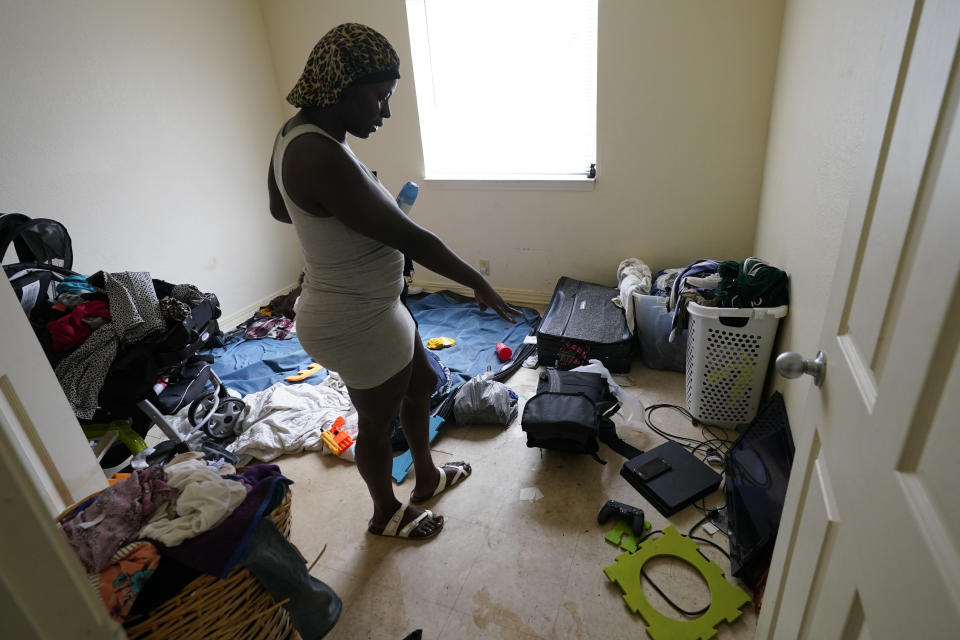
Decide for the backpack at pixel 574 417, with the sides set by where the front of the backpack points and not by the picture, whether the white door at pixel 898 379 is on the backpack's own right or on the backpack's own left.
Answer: on the backpack's own left

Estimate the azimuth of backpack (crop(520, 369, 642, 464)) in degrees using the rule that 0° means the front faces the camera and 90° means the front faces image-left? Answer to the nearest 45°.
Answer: approximately 45°

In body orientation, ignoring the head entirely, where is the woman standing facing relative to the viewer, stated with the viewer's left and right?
facing to the right of the viewer

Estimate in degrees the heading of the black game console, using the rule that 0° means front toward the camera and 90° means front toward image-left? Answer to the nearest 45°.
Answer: approximately 45°

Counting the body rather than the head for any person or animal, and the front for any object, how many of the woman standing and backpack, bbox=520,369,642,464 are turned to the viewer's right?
1

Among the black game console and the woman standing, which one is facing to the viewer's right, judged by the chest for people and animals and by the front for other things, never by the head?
the woman standing

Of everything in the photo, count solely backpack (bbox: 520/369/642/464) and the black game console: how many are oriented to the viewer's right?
0

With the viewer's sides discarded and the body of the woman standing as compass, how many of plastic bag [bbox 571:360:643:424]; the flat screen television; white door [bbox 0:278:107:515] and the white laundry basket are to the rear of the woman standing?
1

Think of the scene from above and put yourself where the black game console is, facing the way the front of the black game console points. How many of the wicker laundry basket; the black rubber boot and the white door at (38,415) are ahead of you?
3

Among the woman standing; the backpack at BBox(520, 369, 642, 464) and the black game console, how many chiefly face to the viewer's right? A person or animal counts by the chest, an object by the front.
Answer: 1

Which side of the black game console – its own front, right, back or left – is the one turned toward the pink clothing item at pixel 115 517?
front

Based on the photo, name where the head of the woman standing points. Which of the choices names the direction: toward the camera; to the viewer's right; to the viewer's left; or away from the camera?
to the viewer's right

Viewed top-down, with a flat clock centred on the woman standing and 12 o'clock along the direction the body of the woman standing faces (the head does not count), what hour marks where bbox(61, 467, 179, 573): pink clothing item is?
The pink clothing item is roughly at 5 o'clock from the woman standing.

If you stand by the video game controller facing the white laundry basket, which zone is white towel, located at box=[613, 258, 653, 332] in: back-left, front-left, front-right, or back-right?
front-left

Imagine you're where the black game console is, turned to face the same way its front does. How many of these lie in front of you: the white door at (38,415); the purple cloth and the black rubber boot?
3

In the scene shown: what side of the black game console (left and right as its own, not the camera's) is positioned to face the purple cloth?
front
